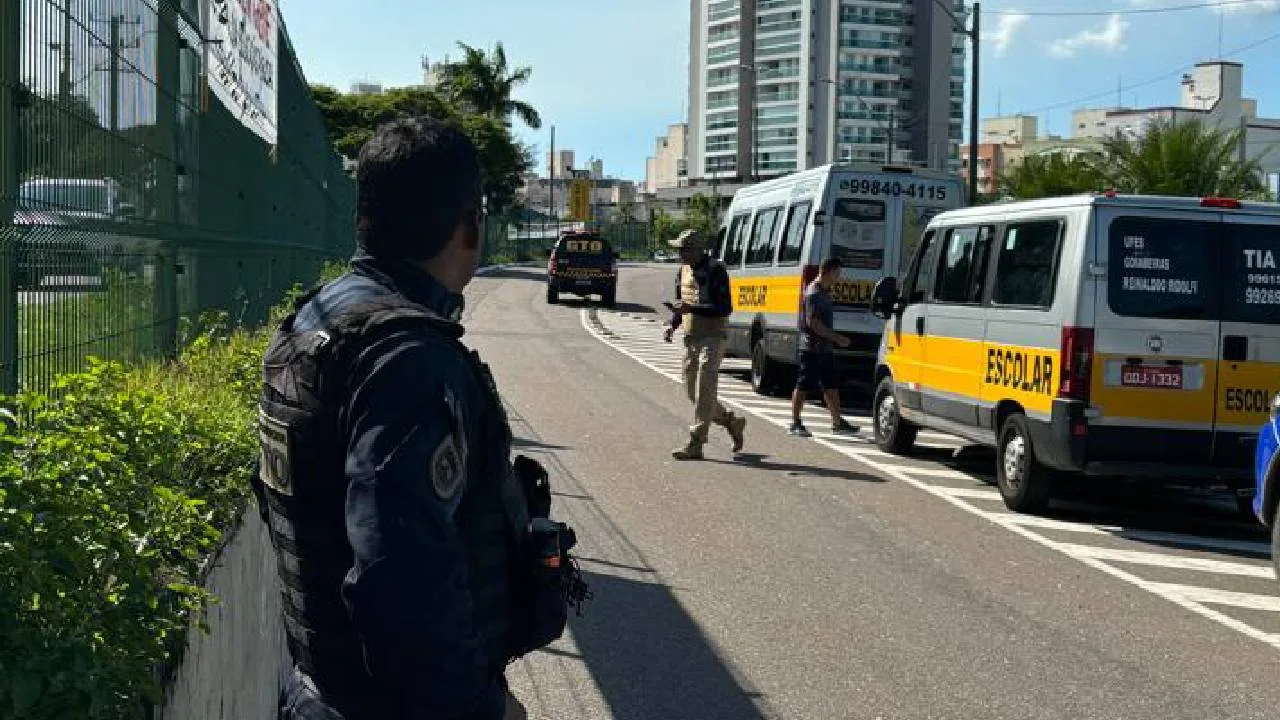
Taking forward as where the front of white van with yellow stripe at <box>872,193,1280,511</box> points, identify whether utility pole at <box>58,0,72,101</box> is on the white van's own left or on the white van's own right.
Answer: on the white van's own left

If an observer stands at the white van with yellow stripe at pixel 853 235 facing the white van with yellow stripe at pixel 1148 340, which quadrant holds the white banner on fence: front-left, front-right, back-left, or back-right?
front-right

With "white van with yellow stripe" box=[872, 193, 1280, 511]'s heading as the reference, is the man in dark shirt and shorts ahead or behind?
ahead

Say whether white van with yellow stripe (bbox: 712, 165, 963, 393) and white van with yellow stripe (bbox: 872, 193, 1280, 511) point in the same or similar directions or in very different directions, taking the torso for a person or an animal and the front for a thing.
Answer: same or similar directions

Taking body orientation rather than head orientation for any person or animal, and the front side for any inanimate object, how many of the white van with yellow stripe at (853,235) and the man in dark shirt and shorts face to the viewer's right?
1

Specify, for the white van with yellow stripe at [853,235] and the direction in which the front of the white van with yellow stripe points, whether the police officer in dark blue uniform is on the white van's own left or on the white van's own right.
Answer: on the white van's own left

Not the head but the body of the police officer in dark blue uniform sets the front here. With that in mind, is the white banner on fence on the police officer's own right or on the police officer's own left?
on the police officer's own left

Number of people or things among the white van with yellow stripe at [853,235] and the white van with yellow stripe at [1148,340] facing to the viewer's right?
0

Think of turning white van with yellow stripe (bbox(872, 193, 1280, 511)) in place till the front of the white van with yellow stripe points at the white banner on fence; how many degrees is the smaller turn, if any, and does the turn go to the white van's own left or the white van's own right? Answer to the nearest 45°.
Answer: approximately 45° to the white van's own left

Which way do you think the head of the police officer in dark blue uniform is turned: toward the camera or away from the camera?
away from the camera

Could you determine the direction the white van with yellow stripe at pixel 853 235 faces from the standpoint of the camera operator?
facing away from the viewer and to the left of the viewer

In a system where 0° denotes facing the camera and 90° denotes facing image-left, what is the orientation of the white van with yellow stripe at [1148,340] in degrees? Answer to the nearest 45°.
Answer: approximately 135°

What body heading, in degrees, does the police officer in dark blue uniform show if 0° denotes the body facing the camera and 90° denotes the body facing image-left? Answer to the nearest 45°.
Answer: approximately 225°

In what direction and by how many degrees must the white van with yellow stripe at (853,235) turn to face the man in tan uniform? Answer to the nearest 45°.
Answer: approximately 135° to its left

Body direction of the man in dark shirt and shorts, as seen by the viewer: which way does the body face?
to the viewer's right

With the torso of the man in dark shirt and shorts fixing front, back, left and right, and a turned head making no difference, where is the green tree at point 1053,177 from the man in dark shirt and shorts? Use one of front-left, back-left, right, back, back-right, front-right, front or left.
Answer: left
